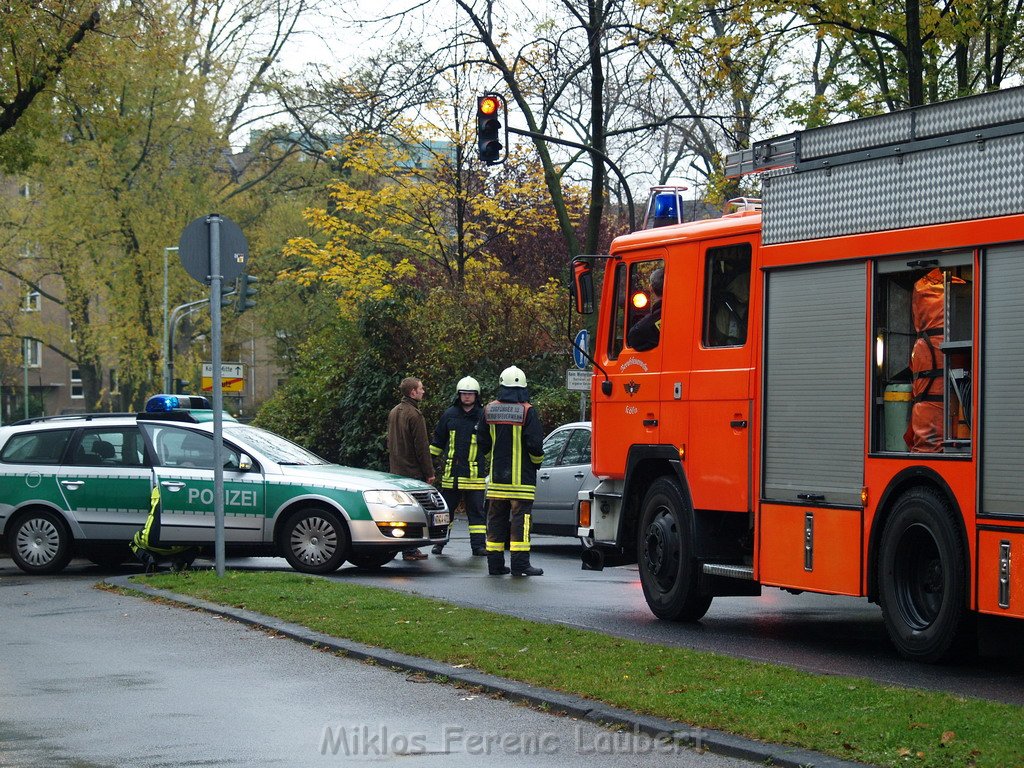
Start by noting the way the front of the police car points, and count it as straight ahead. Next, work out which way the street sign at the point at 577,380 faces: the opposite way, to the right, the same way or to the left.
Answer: to the right

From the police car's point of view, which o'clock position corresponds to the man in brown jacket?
The man in brown jacket is roughly at 11 o'clock from the police car.

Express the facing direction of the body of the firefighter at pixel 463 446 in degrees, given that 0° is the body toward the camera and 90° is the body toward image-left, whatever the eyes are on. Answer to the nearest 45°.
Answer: approximately 0°

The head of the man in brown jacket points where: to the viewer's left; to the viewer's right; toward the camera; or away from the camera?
to the viewer's right

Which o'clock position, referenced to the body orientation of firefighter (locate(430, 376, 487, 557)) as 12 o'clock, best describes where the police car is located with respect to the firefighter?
The police car is roughly at 2 o'clock from the firefighter.

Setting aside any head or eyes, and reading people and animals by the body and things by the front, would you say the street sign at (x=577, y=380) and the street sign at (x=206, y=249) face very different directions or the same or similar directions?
very different directions

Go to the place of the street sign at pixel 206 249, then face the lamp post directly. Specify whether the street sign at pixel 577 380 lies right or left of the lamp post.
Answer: right

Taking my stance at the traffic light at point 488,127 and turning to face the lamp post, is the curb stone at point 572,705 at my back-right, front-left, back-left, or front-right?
back-left

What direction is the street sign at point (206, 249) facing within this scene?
away from the camera

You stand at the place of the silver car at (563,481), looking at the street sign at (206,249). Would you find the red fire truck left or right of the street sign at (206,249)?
left

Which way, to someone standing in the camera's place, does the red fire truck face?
facing away from the viewer and to the left of the viewer

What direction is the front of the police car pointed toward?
to the viewer's right

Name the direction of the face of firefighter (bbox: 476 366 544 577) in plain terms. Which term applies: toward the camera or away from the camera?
away from the camera
